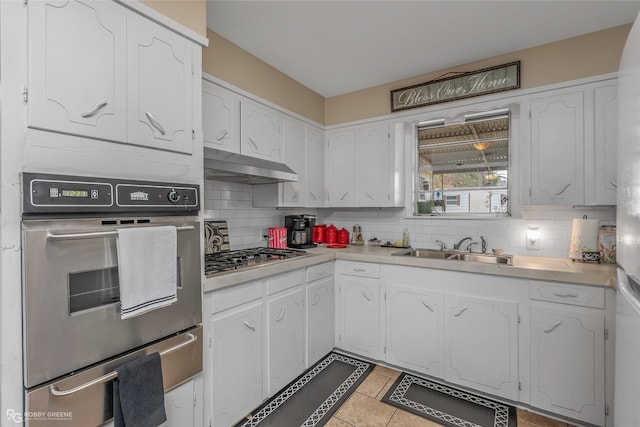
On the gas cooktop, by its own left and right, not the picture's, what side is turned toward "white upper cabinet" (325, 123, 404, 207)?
left

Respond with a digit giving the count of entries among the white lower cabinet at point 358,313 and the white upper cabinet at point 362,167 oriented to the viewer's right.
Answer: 0

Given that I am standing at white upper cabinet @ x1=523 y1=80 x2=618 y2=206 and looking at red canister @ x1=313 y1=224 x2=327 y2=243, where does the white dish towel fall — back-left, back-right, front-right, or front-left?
front-left

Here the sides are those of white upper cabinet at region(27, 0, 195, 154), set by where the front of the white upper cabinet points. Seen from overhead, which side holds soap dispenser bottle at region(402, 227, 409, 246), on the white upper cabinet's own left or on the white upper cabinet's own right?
on the white upper cabinet's own left

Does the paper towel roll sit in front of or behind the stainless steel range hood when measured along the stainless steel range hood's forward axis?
in front

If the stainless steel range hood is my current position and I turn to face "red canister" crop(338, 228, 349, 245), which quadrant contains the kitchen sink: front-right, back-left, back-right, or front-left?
front-right

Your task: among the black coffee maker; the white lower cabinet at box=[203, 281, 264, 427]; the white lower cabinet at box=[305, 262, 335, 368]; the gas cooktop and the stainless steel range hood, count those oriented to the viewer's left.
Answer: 0

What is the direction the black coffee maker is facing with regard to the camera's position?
facing the viewer

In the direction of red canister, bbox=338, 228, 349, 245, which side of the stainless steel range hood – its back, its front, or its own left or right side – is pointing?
left

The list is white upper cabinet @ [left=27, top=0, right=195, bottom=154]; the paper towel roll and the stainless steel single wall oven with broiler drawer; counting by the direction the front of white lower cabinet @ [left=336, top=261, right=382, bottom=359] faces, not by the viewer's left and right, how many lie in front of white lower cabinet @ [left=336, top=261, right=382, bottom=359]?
2

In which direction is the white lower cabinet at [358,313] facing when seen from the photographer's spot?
facing the viewer and to the left of the viewer

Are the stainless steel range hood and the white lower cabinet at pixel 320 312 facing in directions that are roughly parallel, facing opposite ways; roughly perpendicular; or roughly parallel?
roughly parallel

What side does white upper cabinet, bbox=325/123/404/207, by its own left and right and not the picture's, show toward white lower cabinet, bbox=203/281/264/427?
front

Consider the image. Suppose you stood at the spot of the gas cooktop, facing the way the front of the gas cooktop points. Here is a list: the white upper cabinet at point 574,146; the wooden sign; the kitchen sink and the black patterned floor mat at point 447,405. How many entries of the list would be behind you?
0

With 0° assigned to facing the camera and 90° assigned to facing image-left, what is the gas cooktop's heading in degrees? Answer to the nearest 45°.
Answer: approximately 315°

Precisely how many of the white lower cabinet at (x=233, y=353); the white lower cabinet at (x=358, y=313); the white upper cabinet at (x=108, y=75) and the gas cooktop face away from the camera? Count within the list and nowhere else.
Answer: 0

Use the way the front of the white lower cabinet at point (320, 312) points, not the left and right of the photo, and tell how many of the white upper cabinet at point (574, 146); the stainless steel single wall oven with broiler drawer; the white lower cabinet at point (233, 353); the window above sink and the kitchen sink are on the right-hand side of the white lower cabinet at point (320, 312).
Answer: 2
